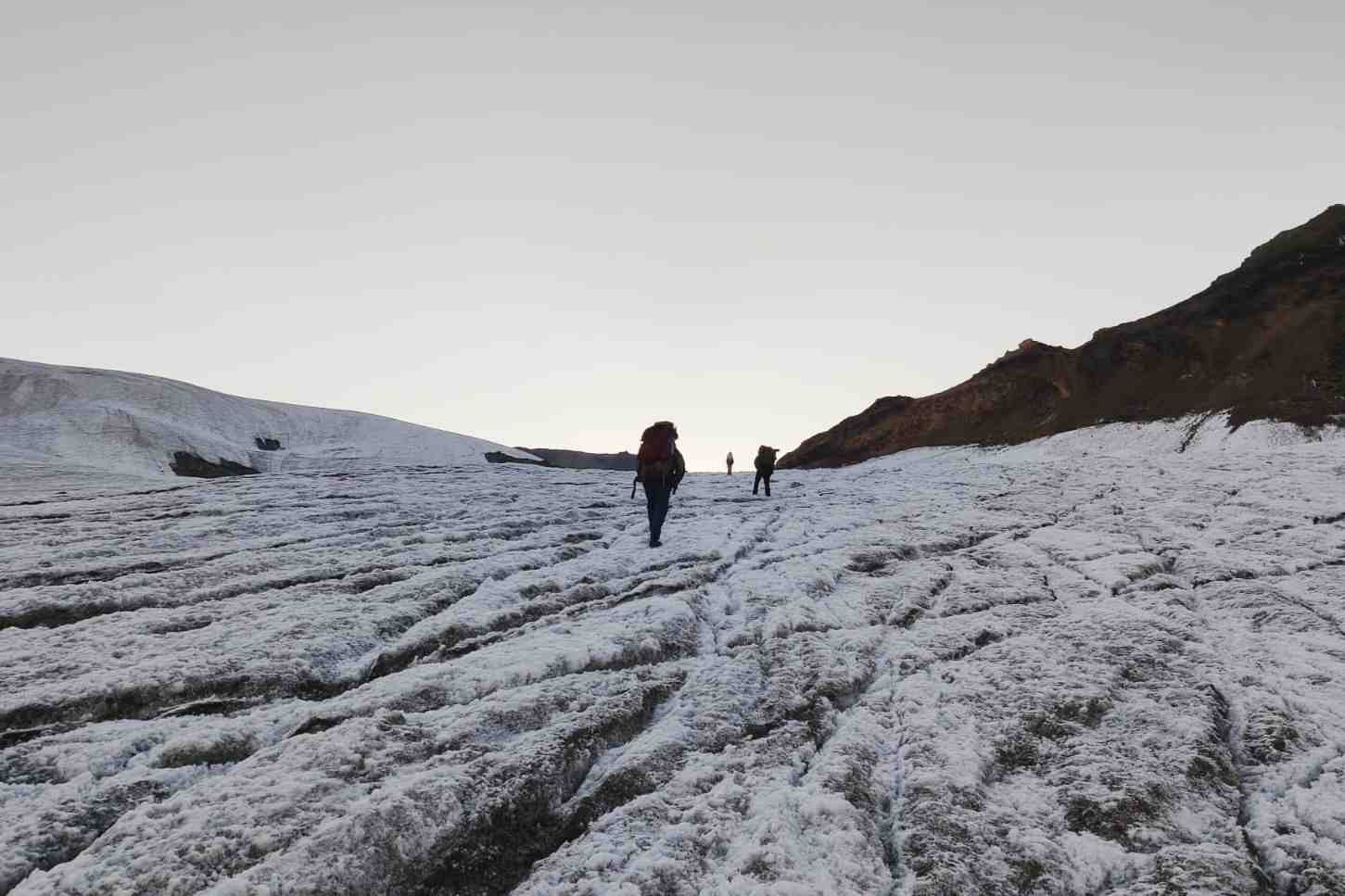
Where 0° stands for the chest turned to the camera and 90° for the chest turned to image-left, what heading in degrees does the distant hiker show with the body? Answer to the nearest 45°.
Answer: approximately 180°

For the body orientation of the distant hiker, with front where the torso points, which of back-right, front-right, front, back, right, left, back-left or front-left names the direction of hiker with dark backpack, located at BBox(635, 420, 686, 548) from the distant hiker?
back
